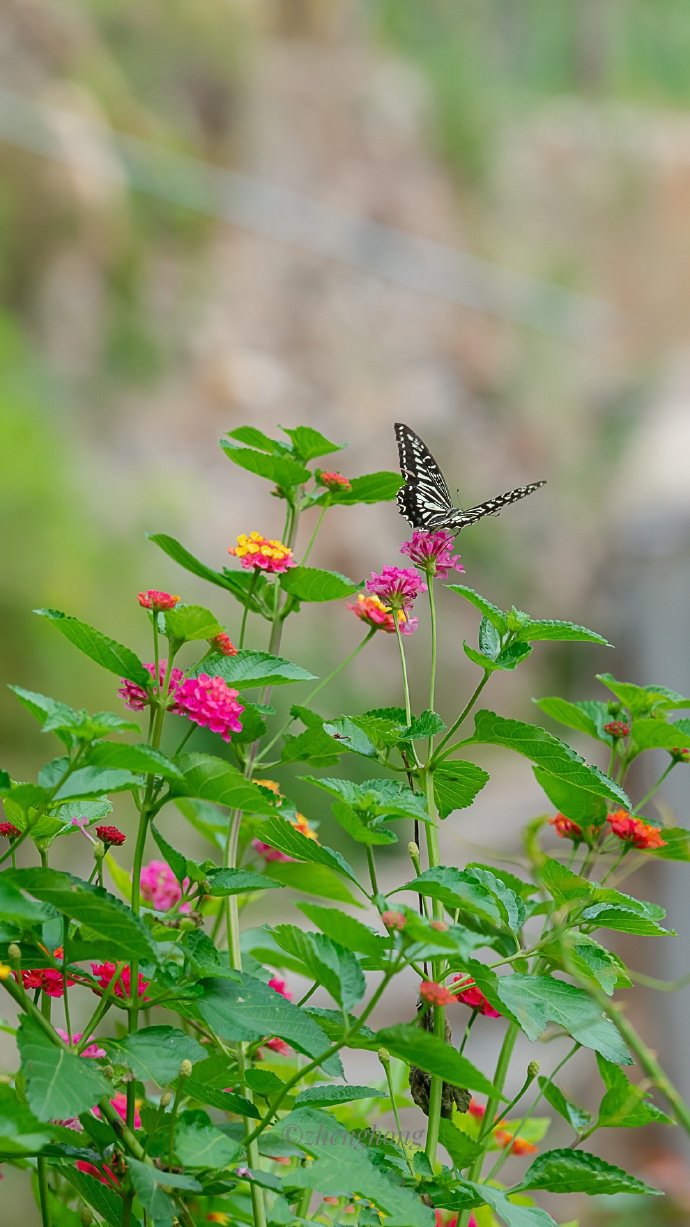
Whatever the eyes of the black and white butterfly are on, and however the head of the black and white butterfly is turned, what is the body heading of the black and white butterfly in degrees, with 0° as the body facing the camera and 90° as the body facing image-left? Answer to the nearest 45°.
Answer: approximately 225°
